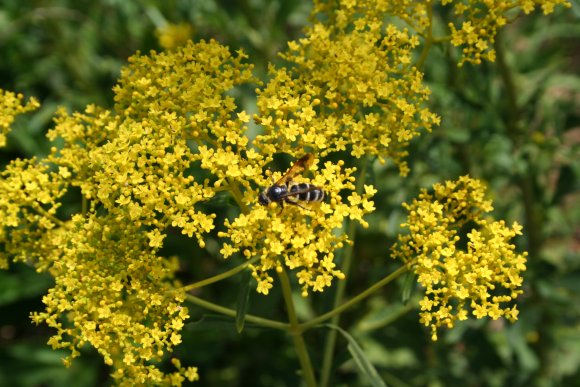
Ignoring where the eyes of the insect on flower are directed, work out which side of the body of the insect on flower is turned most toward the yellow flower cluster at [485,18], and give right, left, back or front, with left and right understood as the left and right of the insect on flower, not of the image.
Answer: back

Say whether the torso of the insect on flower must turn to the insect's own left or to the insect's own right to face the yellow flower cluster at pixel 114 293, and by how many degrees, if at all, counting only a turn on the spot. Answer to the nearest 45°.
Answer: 0° — it already faces it

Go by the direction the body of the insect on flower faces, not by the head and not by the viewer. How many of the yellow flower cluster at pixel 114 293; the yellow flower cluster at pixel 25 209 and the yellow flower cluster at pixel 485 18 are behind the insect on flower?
1

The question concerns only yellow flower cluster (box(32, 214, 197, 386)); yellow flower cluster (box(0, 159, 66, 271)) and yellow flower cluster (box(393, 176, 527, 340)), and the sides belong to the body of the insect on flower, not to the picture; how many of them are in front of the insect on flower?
2

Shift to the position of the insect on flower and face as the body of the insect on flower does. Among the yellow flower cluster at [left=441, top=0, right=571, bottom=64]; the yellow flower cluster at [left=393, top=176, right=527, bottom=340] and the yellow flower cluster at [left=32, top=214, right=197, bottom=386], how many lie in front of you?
1

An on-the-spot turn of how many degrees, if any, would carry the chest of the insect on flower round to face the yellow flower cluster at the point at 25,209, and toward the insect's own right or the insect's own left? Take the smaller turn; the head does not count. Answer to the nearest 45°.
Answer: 0° — it already faces it

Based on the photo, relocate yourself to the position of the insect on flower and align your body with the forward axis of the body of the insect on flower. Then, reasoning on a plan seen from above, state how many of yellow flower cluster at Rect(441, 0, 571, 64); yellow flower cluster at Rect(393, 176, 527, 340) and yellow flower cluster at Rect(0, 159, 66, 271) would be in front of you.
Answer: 1

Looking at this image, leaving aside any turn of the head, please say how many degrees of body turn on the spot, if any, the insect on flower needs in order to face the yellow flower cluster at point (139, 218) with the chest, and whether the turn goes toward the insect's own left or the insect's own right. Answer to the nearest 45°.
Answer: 0° — it already faces it

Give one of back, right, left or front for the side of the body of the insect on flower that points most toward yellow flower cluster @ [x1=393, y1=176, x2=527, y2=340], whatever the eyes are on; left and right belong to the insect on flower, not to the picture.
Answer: back

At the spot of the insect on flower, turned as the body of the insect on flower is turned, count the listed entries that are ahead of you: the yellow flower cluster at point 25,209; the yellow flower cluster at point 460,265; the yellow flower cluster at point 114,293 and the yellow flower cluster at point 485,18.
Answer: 2

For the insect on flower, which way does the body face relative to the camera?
to the viewer's left
